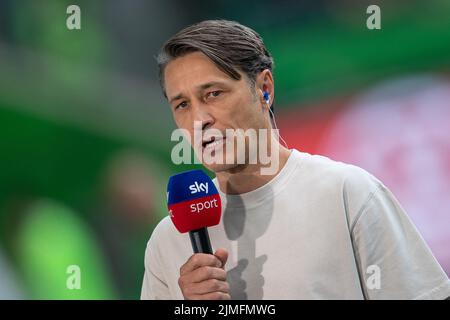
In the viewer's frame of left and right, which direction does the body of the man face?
facing the viewer and to the left of the viewer
